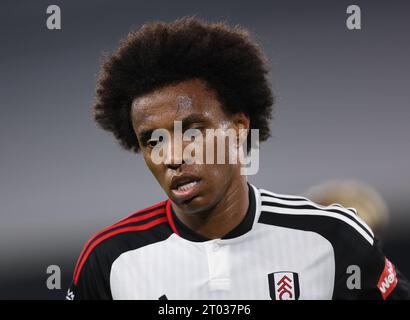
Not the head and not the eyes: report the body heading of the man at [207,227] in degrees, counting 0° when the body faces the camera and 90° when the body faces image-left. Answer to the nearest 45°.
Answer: approximately 0°

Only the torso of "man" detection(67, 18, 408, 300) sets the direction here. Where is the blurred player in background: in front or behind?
behind
